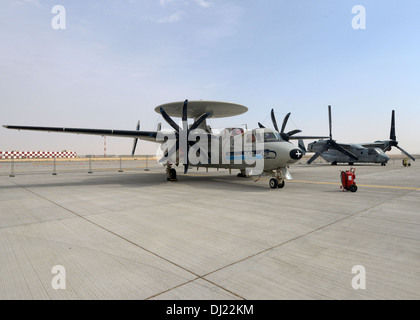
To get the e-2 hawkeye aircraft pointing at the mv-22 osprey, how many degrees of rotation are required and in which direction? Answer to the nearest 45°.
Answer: approximately 90° to its left

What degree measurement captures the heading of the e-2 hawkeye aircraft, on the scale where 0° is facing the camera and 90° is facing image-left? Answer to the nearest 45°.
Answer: approximately 315°
